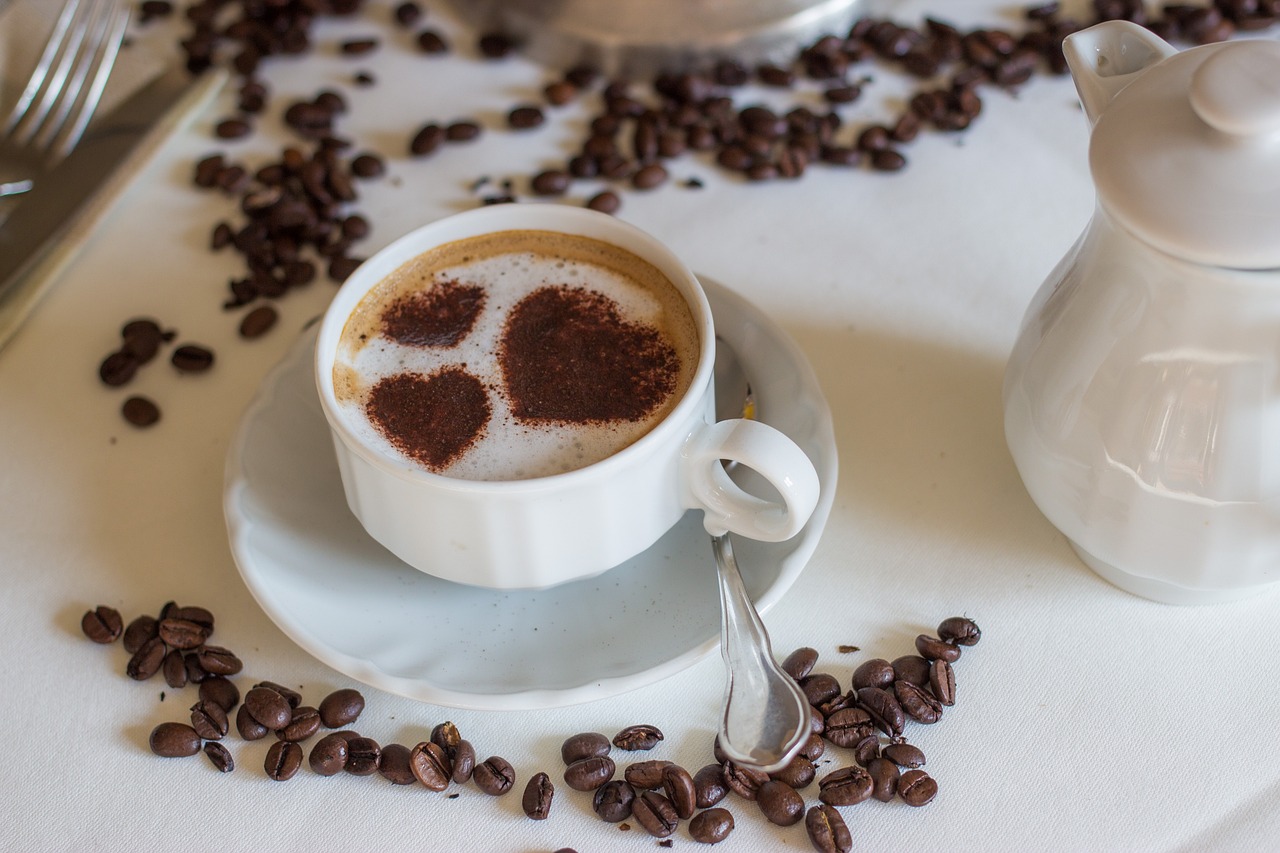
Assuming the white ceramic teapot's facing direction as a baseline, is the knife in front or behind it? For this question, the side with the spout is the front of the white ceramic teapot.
in front

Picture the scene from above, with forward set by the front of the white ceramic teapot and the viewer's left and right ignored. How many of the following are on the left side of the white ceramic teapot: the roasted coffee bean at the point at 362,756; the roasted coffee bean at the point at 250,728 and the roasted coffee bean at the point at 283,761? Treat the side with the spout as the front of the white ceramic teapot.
3

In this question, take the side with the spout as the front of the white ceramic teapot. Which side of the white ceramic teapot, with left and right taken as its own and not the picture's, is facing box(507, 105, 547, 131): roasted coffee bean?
front

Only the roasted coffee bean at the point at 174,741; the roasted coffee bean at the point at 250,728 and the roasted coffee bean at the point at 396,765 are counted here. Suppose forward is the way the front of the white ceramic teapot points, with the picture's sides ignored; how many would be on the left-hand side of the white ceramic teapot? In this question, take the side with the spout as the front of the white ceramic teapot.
3

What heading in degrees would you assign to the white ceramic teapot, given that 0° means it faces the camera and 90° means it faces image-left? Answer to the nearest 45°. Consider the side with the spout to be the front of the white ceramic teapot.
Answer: approximately 135°

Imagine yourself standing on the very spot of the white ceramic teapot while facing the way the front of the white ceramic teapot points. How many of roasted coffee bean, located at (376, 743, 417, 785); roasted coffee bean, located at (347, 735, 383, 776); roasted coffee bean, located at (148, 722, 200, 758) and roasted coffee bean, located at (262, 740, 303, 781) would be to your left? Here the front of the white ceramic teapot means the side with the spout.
4

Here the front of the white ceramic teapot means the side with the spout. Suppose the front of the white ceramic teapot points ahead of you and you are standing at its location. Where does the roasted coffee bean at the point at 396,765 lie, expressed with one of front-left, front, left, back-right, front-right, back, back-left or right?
left
